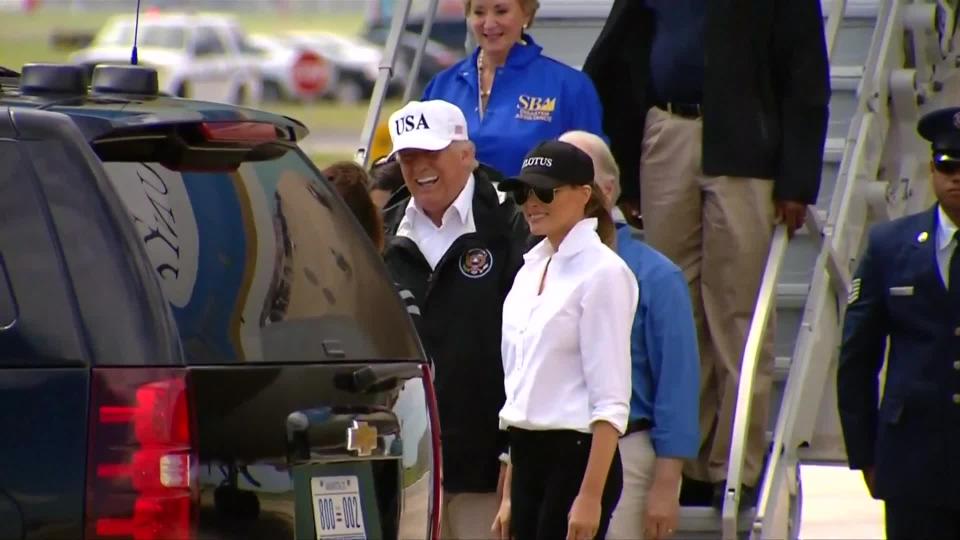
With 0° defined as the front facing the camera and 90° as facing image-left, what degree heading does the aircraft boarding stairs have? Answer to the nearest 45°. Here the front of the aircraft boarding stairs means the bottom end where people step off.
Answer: approximately 45°

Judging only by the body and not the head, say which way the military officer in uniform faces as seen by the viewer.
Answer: toward the camera

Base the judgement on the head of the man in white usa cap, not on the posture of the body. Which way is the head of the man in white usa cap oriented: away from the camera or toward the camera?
toward the camera

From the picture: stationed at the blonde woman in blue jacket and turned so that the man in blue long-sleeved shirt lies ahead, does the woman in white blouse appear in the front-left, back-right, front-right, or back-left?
front-right

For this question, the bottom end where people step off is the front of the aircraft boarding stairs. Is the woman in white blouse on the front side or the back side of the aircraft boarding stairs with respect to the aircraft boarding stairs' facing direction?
on the front side

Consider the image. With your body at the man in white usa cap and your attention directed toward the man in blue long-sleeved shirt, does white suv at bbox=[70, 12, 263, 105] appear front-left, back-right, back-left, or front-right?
front-left

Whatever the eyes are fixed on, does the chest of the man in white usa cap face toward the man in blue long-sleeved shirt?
no

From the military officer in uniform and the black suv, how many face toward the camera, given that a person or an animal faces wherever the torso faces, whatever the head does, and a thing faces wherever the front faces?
1

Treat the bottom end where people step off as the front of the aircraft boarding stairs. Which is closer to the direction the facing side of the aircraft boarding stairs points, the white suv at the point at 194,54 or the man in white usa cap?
the man in white usa cap

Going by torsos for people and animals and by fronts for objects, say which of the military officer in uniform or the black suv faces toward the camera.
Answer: the military officer in uniform

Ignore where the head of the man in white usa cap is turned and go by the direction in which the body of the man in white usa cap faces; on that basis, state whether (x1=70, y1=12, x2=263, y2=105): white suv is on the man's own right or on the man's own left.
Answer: on the man's own right

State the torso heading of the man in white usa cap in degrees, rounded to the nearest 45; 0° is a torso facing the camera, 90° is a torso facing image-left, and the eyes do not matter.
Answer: approximately 45°

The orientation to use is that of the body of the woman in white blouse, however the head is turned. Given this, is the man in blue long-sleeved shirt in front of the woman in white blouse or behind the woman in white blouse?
behind

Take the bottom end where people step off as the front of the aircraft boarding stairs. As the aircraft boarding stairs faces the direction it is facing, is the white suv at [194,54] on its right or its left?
on its right

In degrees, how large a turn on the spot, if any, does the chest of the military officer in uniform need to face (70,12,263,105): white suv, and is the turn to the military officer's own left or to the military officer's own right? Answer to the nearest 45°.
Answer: approximately 135° to the military officer's own right

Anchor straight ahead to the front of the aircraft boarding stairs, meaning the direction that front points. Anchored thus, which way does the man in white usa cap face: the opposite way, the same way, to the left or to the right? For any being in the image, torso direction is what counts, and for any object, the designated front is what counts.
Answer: the same way

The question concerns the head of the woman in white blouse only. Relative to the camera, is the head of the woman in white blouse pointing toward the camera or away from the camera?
toward the camera

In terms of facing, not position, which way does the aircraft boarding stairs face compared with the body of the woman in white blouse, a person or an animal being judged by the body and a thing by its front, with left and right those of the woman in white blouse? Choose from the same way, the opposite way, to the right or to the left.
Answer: the same way
